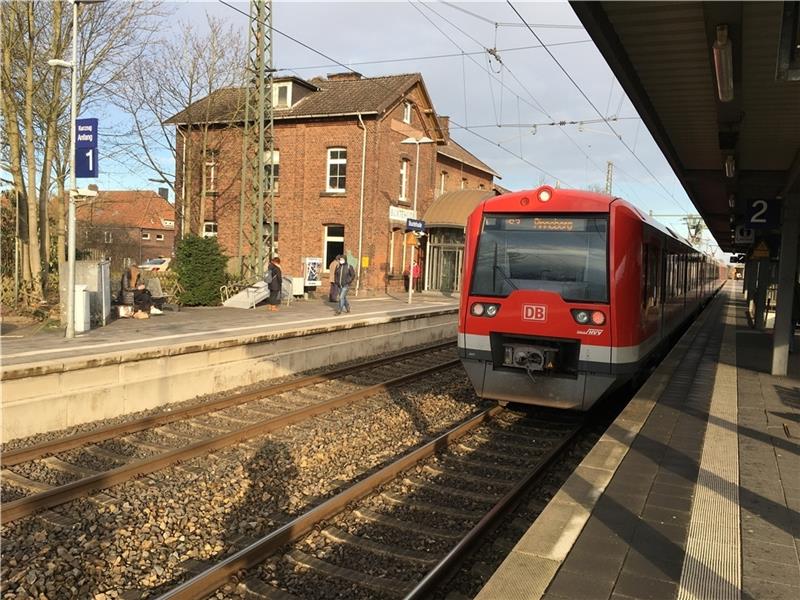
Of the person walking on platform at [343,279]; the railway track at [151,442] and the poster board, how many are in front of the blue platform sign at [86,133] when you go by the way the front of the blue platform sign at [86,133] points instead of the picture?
1

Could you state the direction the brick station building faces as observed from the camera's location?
facing the viewer and to the right of the viewer

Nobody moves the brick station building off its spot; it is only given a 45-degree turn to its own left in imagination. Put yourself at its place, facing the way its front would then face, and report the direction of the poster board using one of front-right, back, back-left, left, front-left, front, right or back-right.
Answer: right

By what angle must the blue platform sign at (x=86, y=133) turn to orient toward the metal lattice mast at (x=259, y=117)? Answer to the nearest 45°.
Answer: approximately 135° to its left

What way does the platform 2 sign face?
toward the camera

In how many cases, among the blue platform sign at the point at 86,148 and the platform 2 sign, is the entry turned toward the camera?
2

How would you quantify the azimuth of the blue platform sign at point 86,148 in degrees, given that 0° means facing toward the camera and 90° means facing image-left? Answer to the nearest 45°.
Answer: approximately 0°

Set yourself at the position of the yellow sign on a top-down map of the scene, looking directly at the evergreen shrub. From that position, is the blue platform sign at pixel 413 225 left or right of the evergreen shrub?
right

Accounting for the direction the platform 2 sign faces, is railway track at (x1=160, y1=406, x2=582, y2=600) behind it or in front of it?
in front

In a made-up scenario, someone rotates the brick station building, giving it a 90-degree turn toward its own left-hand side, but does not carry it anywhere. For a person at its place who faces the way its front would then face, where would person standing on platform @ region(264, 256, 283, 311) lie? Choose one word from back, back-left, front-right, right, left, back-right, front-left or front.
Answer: back-right

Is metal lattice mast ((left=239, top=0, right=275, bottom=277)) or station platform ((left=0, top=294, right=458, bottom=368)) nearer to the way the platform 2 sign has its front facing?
the station platform
